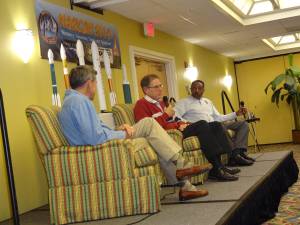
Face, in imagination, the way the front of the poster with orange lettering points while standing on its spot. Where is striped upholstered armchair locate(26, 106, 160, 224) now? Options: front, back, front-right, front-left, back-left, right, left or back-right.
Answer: front-right

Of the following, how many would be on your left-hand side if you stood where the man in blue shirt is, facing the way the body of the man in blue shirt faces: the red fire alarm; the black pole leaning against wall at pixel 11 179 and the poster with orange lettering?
2

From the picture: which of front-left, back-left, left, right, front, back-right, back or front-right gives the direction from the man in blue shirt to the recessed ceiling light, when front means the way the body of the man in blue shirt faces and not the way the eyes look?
front-left

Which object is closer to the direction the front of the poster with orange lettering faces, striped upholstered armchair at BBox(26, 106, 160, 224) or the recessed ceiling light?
the striped upholstered armchair

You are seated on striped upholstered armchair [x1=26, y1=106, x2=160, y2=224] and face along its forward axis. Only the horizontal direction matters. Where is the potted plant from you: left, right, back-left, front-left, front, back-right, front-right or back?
front-left

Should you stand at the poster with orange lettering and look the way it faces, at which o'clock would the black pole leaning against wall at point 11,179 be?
The black pole leaning against wall is roughly at 2 o'clock from the poster with orange lettering.

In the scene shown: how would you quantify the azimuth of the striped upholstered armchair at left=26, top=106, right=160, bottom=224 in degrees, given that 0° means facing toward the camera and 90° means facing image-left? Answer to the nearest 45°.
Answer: approximately 270°

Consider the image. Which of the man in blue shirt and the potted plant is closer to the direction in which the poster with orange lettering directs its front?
the man in blue shirt

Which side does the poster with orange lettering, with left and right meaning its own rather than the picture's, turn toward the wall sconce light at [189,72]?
left

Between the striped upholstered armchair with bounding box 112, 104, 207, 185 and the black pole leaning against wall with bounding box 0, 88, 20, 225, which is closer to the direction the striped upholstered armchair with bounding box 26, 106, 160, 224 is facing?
the striped upholstered armchair

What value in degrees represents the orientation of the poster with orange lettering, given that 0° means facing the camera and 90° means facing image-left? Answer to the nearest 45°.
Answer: approximately 315°

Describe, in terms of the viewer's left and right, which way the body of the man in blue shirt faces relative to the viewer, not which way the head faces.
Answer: facing to the right of the viewer

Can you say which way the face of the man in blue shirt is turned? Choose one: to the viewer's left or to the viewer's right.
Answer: to the viewer's right

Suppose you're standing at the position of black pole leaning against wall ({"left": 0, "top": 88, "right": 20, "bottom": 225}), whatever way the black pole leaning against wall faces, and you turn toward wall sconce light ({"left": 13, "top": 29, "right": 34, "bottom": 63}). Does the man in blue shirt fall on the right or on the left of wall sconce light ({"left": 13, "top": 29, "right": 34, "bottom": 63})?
right

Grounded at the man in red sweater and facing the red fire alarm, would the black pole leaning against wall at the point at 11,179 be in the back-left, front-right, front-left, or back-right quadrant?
back-left

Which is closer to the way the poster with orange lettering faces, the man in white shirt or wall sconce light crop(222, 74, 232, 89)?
the man in white shirt
